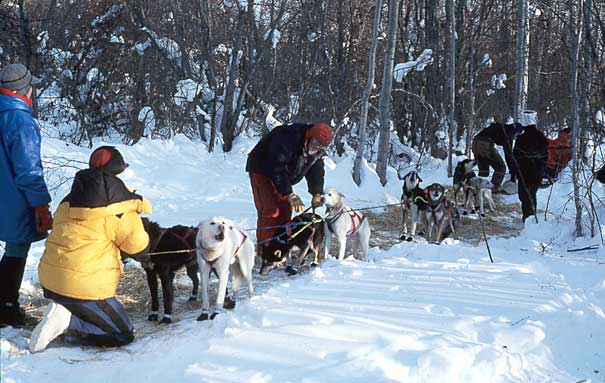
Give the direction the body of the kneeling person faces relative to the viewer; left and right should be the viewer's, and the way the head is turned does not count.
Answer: facing away from the viewer and to the right of the viewer

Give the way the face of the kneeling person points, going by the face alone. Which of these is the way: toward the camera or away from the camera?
away from the camera

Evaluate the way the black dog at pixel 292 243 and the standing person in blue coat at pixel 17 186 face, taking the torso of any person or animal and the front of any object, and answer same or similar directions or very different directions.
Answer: very different directions

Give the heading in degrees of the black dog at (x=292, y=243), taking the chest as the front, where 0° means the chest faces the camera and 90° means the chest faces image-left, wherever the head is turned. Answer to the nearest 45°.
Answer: approximately 45°

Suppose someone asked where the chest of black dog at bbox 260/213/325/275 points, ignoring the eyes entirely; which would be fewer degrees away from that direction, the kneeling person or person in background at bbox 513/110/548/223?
the kneeling person
